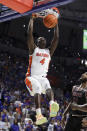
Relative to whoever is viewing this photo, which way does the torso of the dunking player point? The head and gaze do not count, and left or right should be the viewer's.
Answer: facing the viewer and to the right of the viewer
